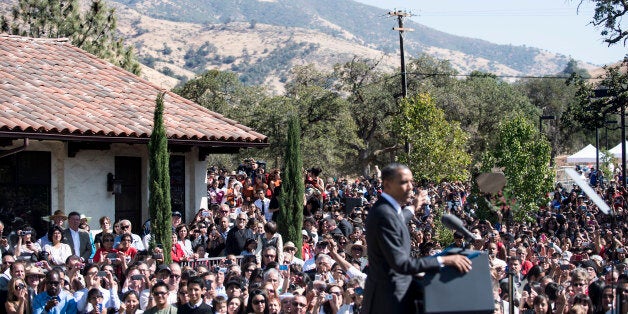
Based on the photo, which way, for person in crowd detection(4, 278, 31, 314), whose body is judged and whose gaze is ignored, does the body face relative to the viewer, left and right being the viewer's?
facing the viewer and to the right of the viewer

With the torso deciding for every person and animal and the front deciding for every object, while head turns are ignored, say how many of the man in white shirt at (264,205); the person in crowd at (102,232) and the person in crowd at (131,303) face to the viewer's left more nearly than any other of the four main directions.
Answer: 0

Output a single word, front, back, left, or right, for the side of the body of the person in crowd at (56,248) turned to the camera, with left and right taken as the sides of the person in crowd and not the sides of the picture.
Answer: front

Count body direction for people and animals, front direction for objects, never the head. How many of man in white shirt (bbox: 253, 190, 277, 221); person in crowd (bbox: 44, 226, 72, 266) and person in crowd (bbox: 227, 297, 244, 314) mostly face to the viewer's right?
0

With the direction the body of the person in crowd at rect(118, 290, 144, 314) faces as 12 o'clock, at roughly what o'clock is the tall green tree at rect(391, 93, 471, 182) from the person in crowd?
The tall green tree is roughly at 7 o'clock from the person in crowd.

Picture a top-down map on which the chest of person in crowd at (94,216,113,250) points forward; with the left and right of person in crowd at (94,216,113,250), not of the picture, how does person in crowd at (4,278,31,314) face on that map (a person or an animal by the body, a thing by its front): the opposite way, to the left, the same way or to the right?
the same way

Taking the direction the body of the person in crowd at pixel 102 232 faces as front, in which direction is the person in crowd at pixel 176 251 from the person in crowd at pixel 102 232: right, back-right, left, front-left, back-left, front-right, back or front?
front-left

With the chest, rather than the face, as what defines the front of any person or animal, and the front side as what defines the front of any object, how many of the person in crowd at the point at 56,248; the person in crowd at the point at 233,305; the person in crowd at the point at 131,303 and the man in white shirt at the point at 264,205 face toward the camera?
4

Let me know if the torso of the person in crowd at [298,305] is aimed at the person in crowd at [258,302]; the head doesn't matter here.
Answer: no

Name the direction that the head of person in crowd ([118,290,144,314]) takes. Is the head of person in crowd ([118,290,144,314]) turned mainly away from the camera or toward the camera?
toward the camera

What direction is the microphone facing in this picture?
to the viewer's left

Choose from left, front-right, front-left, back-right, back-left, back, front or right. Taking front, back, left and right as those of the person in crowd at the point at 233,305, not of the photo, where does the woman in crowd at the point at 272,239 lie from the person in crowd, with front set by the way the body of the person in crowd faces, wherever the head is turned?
back

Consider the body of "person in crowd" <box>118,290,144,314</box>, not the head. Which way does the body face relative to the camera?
toward the camera

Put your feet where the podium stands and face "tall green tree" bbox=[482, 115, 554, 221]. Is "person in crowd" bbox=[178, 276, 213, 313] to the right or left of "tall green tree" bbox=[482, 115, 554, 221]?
left

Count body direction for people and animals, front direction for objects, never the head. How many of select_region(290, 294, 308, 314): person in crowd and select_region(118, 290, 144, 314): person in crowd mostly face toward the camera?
2

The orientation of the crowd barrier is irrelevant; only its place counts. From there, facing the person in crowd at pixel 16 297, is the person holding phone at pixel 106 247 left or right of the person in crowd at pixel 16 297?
right

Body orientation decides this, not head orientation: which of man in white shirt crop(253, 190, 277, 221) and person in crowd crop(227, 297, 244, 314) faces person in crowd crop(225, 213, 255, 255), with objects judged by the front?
the man in white shirt
